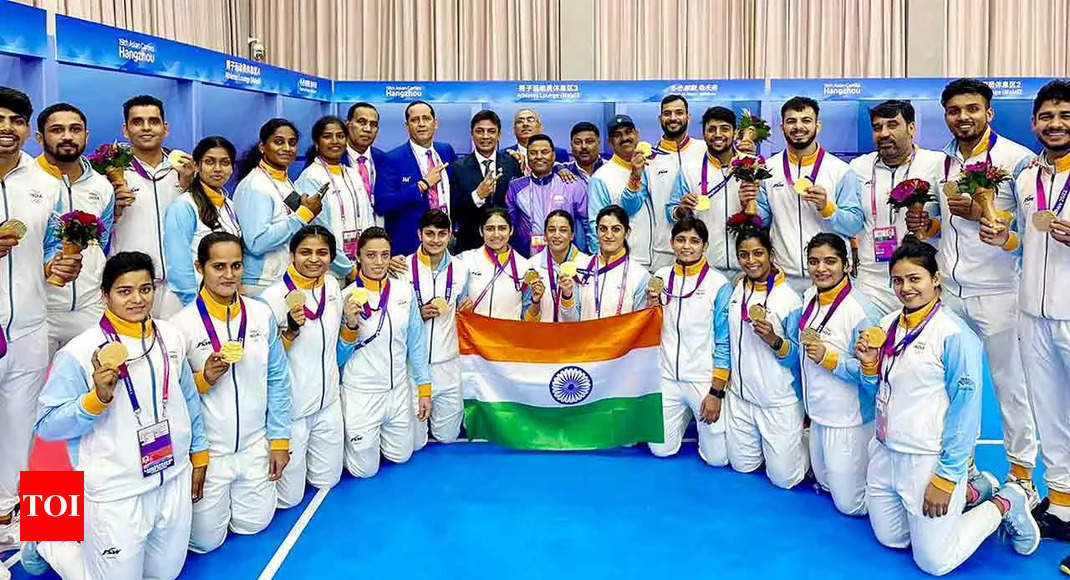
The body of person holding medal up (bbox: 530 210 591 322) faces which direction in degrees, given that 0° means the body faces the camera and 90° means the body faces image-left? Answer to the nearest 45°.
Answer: approximately 0°

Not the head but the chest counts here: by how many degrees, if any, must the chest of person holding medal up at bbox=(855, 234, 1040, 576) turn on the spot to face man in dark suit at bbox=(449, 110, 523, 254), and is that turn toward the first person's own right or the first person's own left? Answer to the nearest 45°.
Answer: approximately 90° to the first person's own right

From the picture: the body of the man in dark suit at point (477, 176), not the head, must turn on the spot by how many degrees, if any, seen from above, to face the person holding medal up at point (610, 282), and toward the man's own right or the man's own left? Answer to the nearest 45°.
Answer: approximately 45° to the man's own left

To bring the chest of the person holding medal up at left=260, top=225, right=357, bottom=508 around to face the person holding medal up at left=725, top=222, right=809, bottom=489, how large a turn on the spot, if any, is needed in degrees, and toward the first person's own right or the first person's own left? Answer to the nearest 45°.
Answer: approximately 45° to the first person's own left

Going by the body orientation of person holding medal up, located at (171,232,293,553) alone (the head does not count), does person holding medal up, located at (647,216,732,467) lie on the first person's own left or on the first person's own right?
on the first person's own left

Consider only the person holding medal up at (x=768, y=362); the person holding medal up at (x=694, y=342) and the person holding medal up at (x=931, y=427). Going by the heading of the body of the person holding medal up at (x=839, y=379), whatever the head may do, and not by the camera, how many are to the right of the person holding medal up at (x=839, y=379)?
2

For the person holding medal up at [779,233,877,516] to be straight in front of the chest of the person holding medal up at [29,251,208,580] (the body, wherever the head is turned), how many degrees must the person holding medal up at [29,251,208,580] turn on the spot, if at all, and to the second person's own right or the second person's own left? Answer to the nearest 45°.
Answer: approximately 45° to the second person's own left

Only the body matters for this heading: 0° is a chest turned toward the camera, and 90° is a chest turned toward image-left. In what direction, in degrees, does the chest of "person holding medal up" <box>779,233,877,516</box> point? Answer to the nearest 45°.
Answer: approximately 45°
